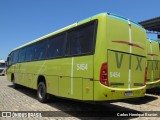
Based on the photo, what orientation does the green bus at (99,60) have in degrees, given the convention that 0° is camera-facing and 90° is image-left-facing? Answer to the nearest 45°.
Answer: approximately 135°

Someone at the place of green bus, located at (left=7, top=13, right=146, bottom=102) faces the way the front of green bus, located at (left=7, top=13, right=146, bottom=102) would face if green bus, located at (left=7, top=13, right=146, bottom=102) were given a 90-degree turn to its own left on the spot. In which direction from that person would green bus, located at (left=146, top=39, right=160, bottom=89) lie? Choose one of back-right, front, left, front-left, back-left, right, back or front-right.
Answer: back
